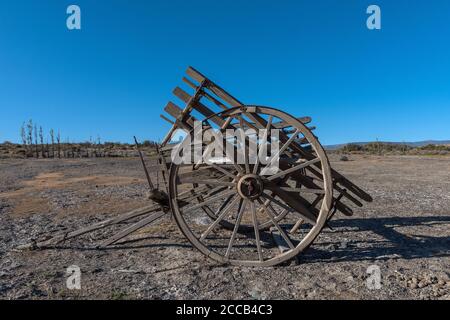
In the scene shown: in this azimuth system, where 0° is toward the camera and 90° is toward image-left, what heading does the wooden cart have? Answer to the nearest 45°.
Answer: approximately 90°

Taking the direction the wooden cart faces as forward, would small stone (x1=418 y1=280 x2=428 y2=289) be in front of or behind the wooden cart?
behind
